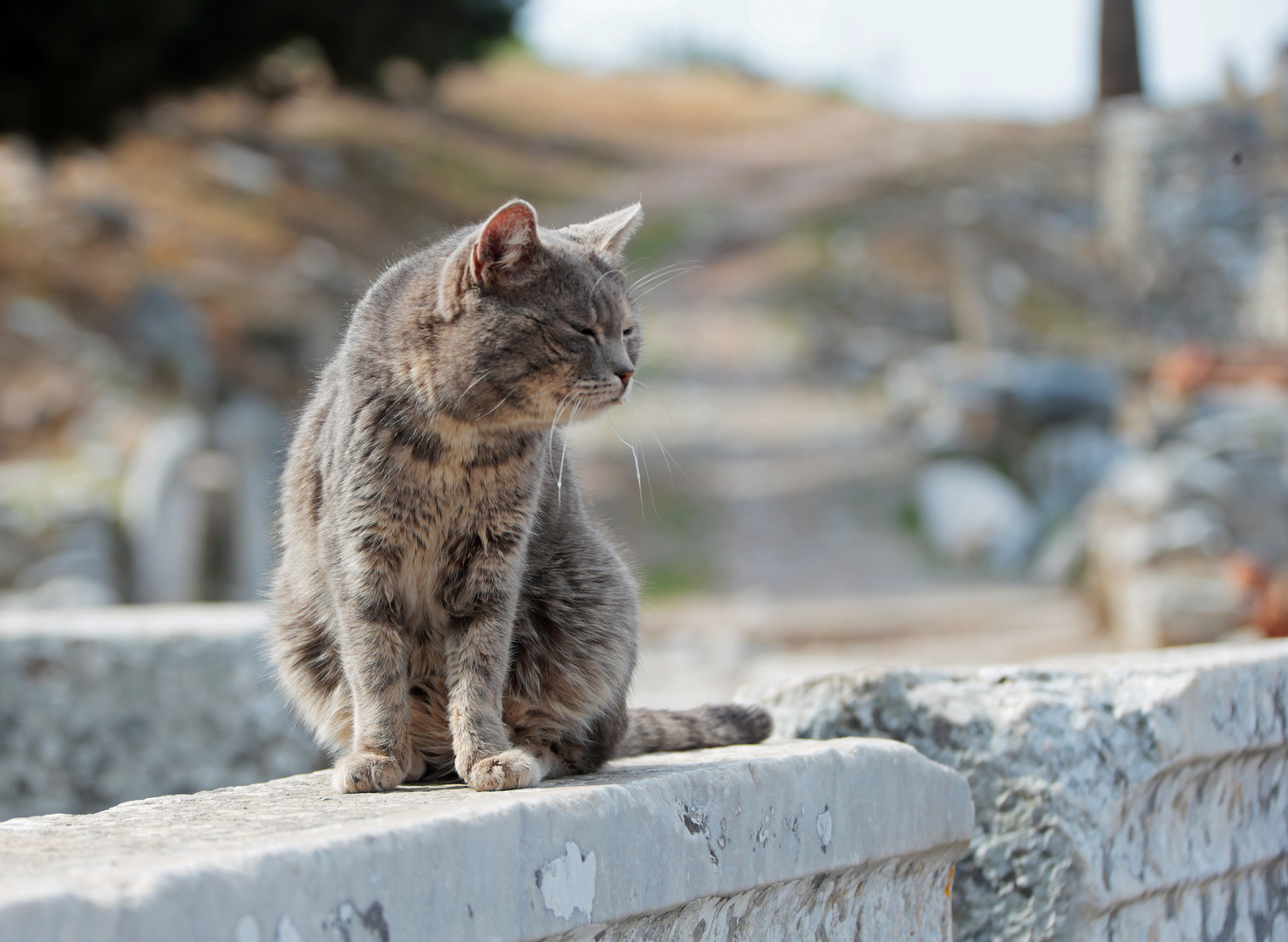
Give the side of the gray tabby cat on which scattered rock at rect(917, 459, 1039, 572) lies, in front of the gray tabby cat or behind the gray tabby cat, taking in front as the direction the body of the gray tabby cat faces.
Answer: behind

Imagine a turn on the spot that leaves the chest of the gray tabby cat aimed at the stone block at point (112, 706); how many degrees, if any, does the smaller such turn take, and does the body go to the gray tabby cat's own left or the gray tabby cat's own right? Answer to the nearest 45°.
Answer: approximately 135° to the gray tabby cat's own right

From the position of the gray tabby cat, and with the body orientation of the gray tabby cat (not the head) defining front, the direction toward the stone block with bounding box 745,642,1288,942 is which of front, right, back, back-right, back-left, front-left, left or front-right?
left

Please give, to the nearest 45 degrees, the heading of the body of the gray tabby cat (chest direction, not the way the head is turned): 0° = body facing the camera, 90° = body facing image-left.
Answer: approximately 0°
